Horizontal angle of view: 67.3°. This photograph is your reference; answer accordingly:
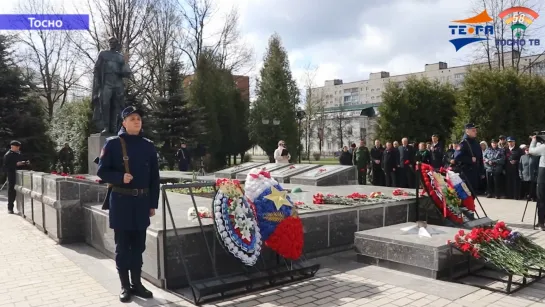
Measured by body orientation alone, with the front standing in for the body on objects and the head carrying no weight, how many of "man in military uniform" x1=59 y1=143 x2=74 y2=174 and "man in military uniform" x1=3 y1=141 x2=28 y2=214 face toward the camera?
1

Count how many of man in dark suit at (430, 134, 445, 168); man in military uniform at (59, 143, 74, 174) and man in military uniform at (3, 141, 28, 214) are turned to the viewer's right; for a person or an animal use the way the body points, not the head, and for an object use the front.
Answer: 1

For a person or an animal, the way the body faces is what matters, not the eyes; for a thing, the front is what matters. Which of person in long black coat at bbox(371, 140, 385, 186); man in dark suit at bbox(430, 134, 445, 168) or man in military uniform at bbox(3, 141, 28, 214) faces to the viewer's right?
the man in military uniform

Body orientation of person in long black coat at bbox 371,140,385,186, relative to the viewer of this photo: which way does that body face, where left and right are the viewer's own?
facing the viewer and to the left of the viewer

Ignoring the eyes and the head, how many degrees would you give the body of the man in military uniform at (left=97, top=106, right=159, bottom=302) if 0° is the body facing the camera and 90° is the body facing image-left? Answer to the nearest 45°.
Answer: approximately 315°

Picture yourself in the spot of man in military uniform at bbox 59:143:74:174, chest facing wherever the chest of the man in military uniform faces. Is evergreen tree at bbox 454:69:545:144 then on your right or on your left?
on your left

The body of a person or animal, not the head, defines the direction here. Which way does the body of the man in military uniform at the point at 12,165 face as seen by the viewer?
to the viewer's right

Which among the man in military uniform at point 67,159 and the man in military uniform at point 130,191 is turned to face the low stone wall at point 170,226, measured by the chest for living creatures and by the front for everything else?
the man in military uniform at point 67,159

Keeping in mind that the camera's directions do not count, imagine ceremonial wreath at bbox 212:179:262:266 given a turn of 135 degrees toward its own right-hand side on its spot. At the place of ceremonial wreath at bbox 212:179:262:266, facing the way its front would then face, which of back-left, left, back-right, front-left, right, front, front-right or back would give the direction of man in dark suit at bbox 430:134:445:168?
back-right

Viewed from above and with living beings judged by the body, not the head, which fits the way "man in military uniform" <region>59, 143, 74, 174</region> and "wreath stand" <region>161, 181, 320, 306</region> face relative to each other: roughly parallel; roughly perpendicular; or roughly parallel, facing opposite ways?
roughly parallel

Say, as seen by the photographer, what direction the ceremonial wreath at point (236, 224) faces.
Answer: facing the viewer and to the right of the viewer

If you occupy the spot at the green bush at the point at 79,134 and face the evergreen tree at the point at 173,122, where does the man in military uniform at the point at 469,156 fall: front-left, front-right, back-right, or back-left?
front-right

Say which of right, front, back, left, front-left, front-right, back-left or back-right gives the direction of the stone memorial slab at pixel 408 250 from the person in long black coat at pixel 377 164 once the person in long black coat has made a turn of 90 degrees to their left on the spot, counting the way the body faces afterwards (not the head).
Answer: front-right

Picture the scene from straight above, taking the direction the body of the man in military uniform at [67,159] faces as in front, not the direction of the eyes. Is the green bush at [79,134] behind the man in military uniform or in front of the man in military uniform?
behind

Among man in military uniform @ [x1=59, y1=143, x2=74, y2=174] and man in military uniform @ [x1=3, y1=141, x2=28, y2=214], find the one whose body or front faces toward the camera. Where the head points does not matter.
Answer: man in military uniform @ [x1=59, y1=143, x2=74, y2=174]

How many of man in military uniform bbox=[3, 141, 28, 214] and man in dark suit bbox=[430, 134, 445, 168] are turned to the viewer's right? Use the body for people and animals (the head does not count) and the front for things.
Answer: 1

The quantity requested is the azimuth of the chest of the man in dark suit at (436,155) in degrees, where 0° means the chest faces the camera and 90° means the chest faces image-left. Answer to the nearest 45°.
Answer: approximately 45°
